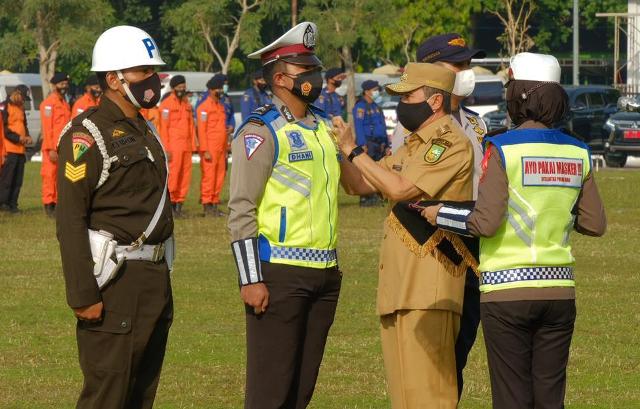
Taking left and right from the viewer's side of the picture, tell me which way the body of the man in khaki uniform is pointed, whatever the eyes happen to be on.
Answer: facing to the left of the viewer

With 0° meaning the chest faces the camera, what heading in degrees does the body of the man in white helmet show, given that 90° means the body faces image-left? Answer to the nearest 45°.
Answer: approximately 315°

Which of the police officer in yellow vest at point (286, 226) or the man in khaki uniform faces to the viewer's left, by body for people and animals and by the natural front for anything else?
the man in khaki uniform

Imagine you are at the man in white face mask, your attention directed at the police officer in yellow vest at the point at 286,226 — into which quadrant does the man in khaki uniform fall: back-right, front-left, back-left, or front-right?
front-left

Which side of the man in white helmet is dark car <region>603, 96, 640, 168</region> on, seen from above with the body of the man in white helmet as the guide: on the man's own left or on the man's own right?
on the man's own left

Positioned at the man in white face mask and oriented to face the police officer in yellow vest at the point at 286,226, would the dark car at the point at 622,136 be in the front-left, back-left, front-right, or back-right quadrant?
back-right

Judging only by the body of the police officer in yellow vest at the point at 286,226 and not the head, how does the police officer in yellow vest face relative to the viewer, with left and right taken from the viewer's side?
facing the viewer and to the right of the viewer

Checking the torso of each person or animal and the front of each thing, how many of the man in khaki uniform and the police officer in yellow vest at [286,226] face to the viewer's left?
1

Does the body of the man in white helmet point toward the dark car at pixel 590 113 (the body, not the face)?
no

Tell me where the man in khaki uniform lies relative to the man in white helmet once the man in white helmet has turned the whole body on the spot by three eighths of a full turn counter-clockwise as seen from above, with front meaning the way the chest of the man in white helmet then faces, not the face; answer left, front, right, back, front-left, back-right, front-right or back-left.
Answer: right

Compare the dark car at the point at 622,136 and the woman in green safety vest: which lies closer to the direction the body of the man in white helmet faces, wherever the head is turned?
the woman in green safety vest

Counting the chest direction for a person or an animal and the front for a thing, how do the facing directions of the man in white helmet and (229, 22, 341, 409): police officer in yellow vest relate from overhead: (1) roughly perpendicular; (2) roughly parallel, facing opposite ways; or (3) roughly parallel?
roughly parallel

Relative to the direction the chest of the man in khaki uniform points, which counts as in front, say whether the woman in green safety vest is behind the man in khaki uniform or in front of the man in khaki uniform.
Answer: behind

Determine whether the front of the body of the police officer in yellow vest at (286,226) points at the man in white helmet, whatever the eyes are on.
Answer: no

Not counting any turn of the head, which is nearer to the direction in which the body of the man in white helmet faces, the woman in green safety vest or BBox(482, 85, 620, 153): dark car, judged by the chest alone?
the woman in green safety vest

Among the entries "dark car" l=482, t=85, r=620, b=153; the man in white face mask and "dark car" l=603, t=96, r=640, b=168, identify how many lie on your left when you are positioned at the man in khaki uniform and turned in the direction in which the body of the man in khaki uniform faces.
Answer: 0
